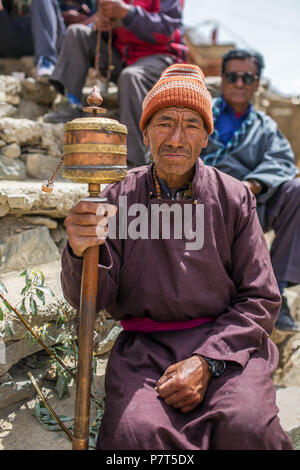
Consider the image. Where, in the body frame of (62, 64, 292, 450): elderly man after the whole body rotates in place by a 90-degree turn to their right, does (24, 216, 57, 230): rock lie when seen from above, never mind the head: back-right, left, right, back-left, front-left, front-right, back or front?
front-right

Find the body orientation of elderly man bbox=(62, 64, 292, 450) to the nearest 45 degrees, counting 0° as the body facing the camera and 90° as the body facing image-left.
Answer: approximately 0°

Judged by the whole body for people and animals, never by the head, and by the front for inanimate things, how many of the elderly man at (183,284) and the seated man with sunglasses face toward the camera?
2

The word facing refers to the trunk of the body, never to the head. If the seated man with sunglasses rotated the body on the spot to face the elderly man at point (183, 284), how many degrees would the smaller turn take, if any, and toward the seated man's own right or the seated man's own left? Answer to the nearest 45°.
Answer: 0° — they already face them

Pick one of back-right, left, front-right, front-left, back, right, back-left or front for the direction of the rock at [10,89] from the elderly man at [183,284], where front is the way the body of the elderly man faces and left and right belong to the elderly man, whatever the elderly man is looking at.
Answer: back-right

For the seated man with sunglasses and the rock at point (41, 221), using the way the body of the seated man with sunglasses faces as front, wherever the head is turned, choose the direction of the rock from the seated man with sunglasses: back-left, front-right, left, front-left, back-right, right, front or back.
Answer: front-right

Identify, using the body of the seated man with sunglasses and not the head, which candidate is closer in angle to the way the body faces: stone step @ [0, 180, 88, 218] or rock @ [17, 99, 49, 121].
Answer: the stone step

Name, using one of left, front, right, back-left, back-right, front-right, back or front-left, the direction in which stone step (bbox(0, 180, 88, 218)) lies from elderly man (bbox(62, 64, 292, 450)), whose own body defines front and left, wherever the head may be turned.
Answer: back-right

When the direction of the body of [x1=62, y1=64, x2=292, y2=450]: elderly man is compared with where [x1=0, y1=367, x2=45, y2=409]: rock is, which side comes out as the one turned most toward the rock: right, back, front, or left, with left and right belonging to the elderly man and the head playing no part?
right

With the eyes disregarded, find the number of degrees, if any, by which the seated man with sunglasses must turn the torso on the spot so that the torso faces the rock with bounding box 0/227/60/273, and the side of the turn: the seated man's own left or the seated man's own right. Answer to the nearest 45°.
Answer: approximately 45° to the seated man's own right

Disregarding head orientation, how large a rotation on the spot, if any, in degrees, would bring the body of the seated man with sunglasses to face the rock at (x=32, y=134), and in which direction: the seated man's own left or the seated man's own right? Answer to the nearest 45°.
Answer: approximately 90° to the seated man's own right

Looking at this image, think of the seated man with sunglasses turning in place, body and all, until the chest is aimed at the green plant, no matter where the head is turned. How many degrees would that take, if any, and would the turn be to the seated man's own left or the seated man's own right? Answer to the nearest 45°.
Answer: approximately 45° to the seated man's own right

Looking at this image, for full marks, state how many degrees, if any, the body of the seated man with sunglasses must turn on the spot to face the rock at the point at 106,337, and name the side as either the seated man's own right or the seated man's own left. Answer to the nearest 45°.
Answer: approximately 45° to the seated man's own right
